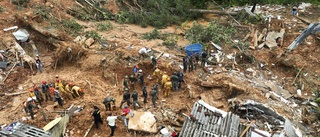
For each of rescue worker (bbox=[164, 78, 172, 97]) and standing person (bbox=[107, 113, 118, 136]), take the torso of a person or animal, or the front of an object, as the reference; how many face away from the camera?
2

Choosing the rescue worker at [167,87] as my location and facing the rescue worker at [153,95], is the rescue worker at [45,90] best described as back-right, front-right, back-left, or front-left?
front-right

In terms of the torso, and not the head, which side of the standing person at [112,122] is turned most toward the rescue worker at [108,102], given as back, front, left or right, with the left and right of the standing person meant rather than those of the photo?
front

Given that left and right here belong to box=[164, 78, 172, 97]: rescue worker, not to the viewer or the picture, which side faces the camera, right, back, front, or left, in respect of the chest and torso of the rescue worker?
back

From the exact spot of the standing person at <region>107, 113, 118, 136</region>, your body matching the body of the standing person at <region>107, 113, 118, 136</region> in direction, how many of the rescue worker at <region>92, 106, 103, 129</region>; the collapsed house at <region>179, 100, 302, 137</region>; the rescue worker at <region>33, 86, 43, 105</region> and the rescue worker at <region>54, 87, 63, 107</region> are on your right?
1

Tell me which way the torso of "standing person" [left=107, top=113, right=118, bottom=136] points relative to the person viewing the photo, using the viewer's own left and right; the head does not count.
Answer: facing away from the viewer

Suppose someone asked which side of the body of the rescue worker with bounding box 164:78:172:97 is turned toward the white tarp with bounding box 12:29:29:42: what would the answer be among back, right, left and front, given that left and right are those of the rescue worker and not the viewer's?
left

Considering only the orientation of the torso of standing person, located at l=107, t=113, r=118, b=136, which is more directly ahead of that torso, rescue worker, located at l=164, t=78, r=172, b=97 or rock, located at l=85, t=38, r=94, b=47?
the rock

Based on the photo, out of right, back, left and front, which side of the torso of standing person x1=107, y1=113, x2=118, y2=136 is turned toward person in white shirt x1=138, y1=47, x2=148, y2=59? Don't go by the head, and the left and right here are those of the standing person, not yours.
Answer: front

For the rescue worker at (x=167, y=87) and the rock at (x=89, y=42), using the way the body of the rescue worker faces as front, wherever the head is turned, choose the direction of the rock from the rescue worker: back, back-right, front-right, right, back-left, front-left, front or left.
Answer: front-left

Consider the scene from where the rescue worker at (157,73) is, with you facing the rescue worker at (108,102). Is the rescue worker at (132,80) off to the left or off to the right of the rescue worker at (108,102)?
right

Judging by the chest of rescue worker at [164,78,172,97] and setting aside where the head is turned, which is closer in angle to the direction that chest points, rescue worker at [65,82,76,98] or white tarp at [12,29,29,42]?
the white tarp

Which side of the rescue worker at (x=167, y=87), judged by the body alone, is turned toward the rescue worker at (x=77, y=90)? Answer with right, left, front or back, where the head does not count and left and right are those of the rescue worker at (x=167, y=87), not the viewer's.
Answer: left

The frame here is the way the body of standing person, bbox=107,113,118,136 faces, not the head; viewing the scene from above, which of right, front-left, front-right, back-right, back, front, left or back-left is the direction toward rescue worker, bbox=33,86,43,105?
front-left

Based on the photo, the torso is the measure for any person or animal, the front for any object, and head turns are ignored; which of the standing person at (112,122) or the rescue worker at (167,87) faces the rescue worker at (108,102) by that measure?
the standing person

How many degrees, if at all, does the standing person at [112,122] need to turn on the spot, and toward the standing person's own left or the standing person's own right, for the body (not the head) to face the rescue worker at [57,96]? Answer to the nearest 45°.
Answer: approximately 45° to the standing person's own left

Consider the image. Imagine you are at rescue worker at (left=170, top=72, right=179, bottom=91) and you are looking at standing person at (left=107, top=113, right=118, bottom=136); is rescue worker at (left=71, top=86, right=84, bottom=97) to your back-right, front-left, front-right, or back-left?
front-right

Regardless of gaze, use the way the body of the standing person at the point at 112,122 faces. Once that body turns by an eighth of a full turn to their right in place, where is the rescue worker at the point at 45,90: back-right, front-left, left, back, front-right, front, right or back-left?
left

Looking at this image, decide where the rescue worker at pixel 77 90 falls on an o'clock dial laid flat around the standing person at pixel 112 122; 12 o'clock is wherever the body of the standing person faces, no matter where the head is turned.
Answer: The rescue worker is roughly at 11 o'clock from the standing person.
